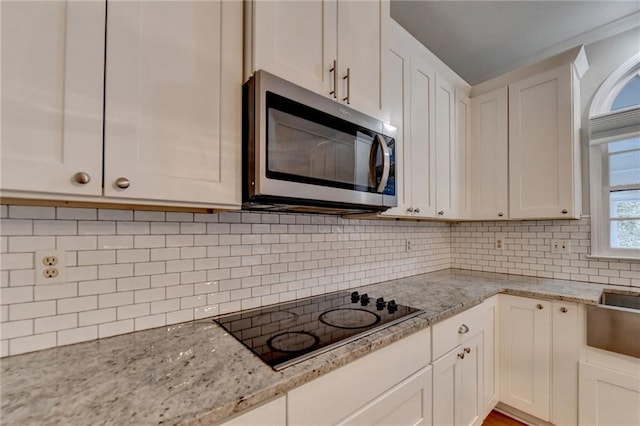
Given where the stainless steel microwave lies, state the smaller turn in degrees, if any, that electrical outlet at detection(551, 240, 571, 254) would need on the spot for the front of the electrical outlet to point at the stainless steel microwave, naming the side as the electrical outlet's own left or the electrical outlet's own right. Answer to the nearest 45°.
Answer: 0° — it already faces it

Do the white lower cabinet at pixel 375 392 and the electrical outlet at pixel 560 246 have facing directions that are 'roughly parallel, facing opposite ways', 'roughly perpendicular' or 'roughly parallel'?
roughly perpendicular

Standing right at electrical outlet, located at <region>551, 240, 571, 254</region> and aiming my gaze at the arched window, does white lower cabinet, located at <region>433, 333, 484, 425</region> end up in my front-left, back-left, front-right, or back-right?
back-right

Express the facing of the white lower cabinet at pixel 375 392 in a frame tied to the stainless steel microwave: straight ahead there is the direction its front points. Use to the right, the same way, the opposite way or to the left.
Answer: the same way

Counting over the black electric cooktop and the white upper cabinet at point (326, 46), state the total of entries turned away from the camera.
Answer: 0

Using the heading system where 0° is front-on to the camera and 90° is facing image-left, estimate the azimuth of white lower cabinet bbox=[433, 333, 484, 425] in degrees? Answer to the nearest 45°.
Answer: approximately 315°

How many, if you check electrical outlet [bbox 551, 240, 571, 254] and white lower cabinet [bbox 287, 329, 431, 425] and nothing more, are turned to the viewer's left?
0

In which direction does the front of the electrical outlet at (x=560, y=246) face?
toward the camera

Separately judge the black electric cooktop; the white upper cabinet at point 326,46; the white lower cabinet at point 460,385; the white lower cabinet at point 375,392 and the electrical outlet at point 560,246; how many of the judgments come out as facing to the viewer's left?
0

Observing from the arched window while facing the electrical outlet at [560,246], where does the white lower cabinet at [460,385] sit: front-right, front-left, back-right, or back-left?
front-left

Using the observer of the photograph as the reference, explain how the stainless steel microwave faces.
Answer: facing the viewer and to the right of the viewer

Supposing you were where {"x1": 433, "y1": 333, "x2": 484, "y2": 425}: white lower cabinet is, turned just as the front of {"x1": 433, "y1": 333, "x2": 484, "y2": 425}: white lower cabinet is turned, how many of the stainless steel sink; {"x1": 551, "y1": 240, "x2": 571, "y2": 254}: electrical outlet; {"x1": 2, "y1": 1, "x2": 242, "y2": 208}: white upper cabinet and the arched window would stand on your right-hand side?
1
